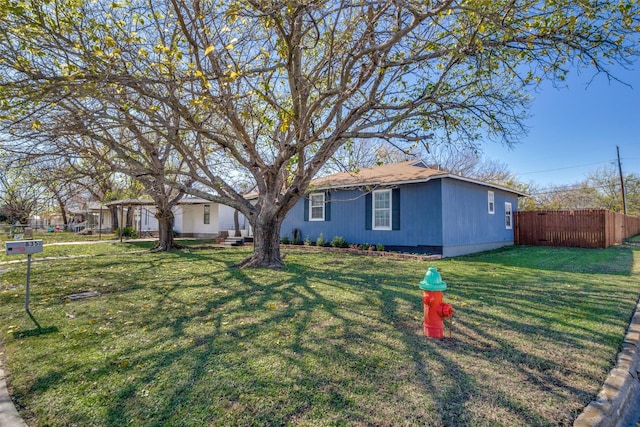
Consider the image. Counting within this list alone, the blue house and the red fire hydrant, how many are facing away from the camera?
0

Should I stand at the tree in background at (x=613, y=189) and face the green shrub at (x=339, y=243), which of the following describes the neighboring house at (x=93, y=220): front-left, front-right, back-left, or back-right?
front-right

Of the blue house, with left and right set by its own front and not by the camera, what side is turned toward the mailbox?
front

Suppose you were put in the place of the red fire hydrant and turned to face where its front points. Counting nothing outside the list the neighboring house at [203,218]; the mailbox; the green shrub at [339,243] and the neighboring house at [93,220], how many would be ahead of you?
0

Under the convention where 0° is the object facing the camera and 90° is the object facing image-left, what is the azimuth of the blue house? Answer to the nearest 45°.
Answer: approximately 45°

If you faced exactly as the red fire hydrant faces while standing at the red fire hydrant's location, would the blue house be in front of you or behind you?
behind

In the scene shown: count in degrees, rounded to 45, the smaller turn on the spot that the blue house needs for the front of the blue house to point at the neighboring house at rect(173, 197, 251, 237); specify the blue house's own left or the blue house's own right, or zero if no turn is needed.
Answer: approximately 90° to the blue house's own right

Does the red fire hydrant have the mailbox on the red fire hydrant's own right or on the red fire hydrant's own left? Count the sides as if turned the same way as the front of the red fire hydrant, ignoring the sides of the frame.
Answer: on the red fire hydrant's own right

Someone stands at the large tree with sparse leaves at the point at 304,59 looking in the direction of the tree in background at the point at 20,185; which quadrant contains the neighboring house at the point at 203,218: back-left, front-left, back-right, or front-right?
front-right

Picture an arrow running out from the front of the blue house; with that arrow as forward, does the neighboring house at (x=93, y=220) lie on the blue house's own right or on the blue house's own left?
on the blue house's own right

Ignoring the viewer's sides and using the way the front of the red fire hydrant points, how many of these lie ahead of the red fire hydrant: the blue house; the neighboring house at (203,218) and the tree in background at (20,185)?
0

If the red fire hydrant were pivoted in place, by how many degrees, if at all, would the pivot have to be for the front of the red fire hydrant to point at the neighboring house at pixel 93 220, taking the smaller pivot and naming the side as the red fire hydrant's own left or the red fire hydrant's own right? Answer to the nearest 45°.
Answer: approximately 180°

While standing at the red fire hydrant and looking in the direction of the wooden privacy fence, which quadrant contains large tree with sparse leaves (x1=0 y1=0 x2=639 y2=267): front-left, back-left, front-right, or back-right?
front-left

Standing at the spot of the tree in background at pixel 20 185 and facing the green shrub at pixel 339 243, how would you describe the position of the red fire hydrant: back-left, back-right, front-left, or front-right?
front-right
